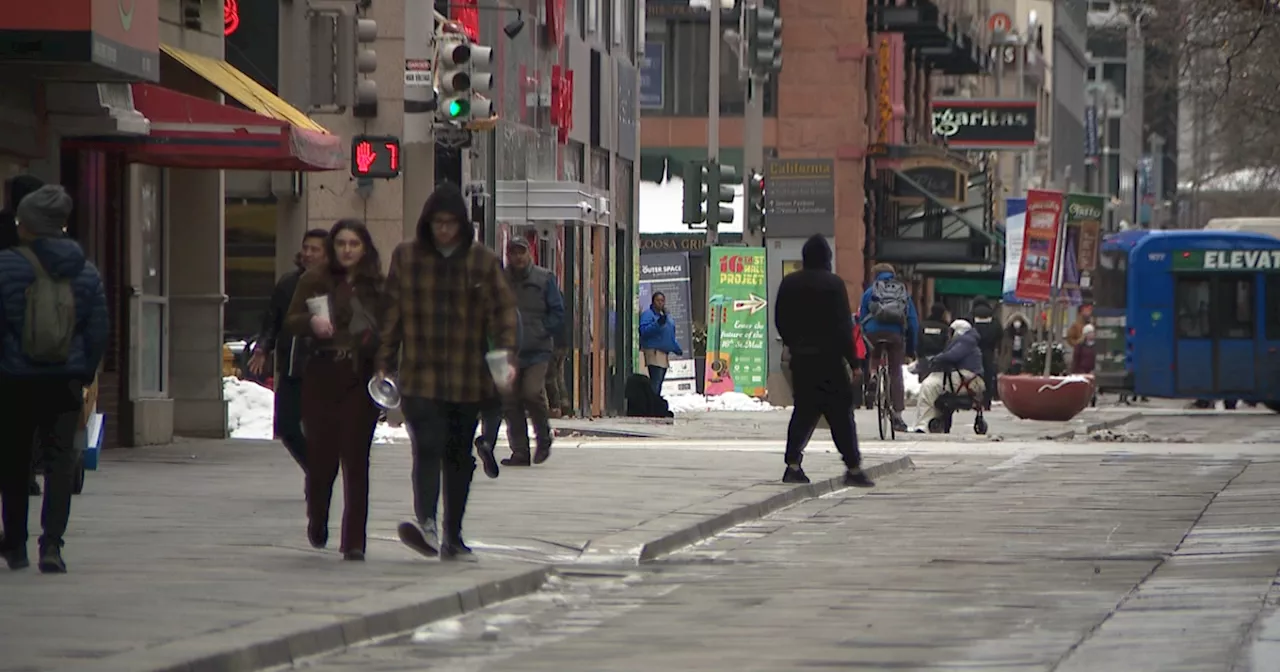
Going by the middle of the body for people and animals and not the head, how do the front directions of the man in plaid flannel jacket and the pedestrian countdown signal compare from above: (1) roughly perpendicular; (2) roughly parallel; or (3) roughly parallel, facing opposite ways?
roughly parallel

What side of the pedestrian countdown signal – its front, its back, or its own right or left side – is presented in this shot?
front

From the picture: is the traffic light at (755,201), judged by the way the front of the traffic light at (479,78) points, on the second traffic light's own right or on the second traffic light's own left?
on the second traffic light's own left

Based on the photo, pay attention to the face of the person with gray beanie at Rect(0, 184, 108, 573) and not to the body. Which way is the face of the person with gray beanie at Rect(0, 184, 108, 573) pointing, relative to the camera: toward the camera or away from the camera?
away from the camera

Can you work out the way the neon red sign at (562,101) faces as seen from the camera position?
facing the viewer and to the right of the viewer

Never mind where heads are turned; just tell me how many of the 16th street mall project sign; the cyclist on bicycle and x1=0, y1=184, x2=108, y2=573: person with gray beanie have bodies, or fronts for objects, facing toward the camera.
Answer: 1

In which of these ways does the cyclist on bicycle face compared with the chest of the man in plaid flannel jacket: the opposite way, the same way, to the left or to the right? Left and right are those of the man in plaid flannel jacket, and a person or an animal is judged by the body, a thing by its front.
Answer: the opposite way

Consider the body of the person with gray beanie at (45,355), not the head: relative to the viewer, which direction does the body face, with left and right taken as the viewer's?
facing away from the viewer

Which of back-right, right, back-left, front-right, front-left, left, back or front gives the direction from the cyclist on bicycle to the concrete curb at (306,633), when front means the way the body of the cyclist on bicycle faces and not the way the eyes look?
back
